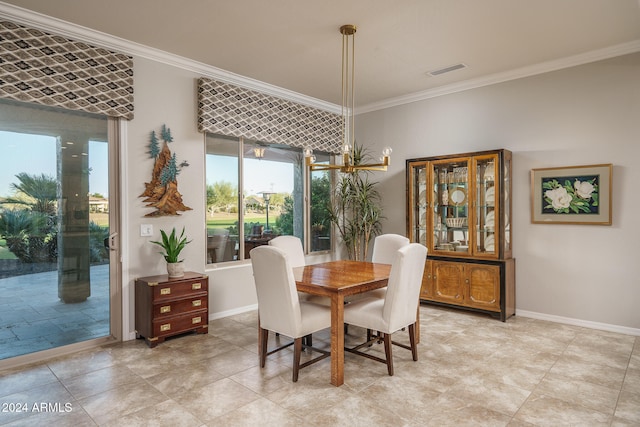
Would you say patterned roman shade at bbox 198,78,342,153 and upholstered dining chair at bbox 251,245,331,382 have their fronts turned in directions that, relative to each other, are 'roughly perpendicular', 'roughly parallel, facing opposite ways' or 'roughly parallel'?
roughly perpendicular

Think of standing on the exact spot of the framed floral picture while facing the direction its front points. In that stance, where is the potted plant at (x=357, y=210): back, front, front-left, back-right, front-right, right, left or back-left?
front-right

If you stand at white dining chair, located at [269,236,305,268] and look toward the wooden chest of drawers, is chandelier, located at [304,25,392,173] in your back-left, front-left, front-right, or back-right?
back-left

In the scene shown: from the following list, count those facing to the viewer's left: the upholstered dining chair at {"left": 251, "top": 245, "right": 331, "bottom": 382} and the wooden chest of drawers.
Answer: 0

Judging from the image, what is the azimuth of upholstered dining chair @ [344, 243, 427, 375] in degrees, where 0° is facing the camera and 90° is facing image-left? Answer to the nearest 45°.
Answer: approximately 135°

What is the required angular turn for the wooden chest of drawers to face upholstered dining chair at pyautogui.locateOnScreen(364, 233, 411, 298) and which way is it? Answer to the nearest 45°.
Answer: approximately 45° to its left

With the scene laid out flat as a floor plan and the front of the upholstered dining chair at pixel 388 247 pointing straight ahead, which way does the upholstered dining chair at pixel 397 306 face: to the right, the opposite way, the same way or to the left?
to the right

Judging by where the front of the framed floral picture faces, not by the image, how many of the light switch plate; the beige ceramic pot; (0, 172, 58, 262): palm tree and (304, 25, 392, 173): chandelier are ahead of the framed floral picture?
4

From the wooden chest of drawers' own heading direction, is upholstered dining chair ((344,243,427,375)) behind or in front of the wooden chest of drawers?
in front

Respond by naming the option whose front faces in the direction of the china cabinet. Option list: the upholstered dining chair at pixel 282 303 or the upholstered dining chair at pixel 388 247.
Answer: the upholstered dining chair at pixel 282 303

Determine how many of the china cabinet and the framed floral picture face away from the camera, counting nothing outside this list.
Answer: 0

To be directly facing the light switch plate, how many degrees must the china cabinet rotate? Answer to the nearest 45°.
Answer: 0° — it already faces it

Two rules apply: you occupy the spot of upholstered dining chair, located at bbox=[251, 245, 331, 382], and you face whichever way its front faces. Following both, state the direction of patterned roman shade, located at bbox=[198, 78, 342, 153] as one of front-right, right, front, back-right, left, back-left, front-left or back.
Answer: front-left

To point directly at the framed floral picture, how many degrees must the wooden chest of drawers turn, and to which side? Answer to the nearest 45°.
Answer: approximately 45° to its left

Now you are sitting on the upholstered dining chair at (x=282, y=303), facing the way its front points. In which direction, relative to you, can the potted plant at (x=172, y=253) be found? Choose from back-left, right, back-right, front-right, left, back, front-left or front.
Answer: left
